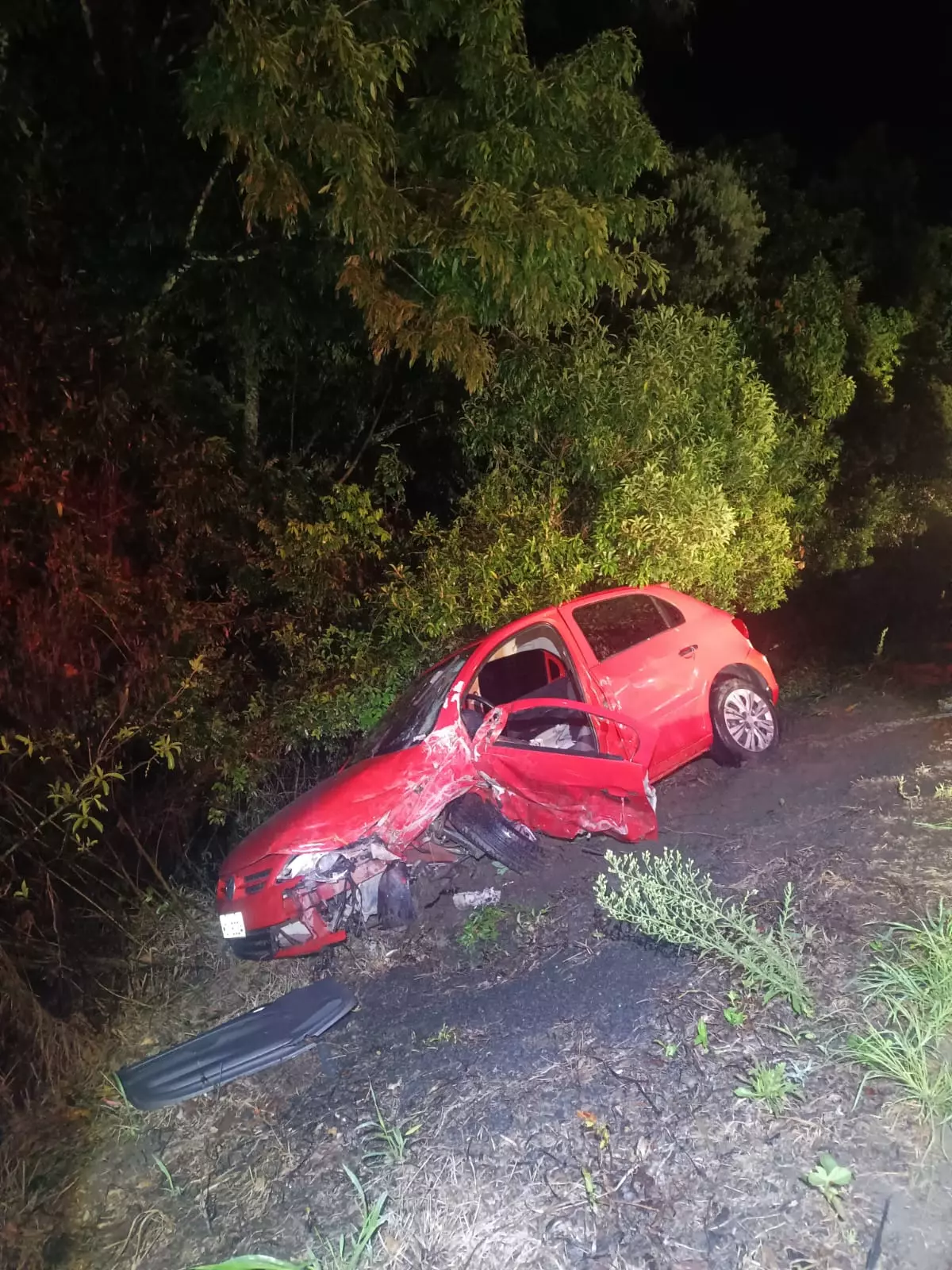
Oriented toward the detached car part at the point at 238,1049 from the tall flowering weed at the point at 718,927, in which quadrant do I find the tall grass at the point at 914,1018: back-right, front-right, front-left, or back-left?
back-left

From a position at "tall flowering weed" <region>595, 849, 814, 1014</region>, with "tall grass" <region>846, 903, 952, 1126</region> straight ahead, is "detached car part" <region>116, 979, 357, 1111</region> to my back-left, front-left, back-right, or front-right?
back-right

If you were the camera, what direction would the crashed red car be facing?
facing the viewer and to the left of the viewer

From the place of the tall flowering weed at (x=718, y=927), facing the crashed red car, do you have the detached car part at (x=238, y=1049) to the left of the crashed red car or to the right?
left

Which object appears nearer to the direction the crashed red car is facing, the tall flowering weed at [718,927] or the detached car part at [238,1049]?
the detached car part

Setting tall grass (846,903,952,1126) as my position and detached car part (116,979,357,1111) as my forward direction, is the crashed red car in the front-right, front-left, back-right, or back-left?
front-right

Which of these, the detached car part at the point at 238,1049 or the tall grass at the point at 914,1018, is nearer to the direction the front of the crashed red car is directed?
the detached car part

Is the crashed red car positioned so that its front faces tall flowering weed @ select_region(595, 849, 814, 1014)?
no

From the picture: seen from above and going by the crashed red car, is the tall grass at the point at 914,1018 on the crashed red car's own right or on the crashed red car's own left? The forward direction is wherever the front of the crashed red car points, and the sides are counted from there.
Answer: on the crashed red car's own left

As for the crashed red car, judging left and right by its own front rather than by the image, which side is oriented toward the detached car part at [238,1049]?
front
